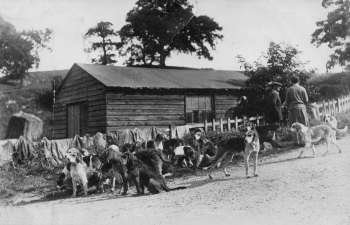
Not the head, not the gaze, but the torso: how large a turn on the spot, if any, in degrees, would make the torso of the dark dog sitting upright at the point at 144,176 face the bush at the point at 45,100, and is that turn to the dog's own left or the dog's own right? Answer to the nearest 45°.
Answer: approximately 90° to the dog's own right

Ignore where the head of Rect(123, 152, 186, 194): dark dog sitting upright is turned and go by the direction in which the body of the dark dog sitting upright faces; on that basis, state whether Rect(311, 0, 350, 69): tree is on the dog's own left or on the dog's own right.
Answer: on the dog's own right

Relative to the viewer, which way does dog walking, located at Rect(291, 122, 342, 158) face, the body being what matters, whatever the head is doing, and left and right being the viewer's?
facing to the left of the viewer

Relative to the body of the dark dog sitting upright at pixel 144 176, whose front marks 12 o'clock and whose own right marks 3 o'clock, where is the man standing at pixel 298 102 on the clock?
The man standing is roughly at 5 o'clock from the dark dog sitting upright.

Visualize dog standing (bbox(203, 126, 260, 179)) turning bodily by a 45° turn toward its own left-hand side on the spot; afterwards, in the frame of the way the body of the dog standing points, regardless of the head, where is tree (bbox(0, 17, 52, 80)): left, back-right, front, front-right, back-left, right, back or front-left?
back-left

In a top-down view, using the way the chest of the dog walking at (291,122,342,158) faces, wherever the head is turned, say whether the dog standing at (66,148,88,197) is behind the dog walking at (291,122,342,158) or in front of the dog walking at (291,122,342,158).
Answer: in front

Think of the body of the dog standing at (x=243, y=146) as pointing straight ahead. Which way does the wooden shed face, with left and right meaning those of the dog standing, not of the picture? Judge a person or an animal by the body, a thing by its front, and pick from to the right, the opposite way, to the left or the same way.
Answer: to the right

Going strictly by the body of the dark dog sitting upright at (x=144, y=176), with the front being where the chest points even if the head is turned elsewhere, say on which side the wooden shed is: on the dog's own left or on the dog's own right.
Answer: on the dog's own right

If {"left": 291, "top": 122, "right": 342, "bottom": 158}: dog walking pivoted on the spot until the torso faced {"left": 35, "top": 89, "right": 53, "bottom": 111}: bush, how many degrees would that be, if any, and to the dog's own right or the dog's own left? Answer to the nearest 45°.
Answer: approximately 45° to the dog's own right

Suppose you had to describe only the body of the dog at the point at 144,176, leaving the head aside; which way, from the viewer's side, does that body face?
to the viewer's left

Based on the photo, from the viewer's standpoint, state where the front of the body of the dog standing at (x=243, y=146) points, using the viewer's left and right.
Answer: facing the viewer and to the right of the viewer

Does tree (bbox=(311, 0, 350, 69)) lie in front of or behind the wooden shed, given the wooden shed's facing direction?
behind
